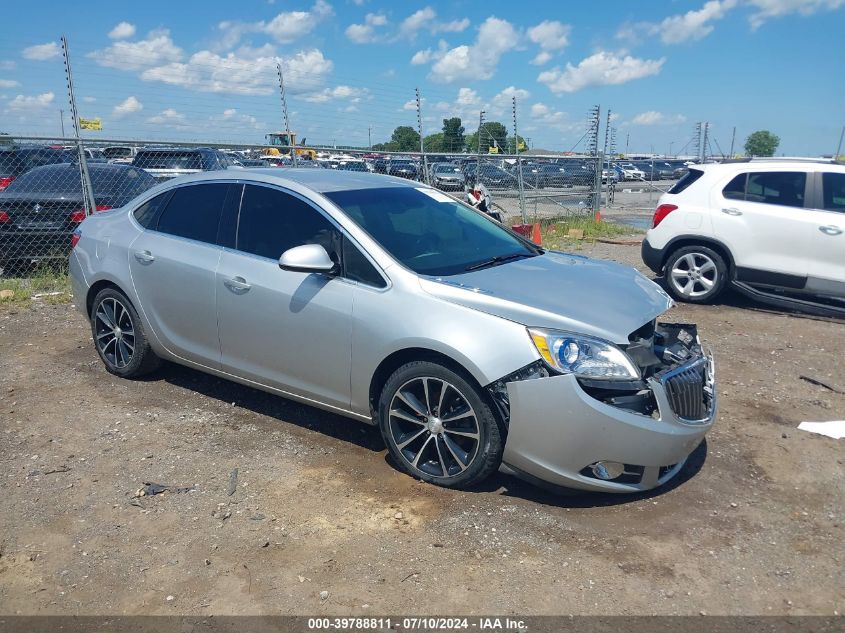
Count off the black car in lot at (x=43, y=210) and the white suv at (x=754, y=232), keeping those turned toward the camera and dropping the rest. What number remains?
0

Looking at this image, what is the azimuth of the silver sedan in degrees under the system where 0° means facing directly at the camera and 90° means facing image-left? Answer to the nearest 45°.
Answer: approximately 315°

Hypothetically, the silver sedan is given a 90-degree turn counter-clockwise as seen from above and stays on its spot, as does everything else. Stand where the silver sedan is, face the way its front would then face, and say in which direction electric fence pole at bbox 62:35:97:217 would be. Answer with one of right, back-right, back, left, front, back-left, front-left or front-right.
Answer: left

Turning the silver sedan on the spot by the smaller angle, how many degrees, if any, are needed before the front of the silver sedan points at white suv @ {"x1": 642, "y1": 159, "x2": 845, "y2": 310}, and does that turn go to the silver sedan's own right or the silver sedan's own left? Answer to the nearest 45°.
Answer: approximately 90° to the silver sedan's own left

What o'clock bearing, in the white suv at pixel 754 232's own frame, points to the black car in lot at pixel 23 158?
The black car in lot is roughly at 6 o'clock from the white suv.

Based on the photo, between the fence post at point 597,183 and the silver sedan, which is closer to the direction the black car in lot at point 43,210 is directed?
the fence post

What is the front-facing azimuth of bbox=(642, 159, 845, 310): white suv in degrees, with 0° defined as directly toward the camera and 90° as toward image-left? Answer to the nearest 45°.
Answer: approximately 270°

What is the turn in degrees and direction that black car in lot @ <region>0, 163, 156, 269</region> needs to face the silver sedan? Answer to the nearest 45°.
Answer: approximately 135° to its right

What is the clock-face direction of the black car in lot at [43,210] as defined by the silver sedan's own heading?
The black car in lot is roughly at 6 o'clock from the silver sedan.

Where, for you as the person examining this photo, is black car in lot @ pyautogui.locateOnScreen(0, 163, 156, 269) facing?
facing away from the viewer and to the right of the viewer

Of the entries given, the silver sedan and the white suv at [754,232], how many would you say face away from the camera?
0

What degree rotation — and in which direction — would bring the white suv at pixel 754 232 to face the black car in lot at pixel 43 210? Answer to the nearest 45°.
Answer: approximately 180°
